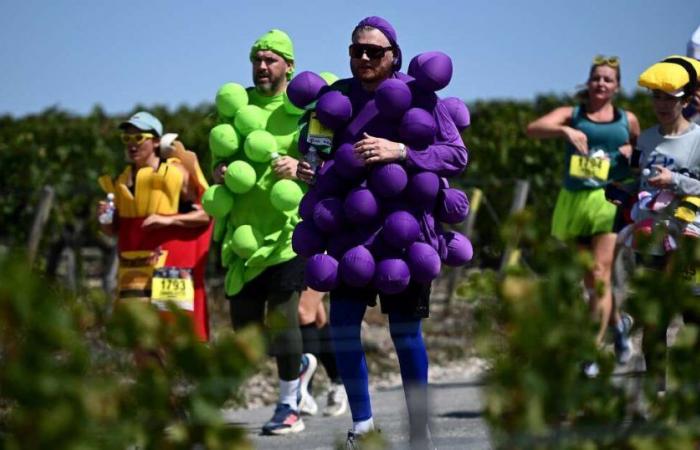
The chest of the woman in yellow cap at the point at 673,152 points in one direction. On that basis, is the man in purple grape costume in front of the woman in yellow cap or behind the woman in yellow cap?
in front

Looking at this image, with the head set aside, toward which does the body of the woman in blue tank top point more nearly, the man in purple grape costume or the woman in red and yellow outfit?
the man in purple grape costume

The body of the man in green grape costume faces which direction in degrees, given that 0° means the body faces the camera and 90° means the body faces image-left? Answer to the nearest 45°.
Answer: approximately 45°

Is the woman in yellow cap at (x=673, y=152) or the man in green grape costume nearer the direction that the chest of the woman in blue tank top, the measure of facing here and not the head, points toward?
the man in green grape costume

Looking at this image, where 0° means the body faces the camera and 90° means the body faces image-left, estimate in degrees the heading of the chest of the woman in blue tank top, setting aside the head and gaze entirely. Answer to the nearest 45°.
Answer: approximately 0°

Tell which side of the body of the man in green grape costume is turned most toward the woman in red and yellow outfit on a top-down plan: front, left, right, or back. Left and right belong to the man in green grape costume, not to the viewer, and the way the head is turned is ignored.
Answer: right

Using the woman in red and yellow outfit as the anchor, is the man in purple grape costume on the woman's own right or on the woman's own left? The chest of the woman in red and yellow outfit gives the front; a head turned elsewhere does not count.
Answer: on the woman's own left

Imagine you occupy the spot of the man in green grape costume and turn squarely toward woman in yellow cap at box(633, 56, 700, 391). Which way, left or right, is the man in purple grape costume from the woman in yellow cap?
right
